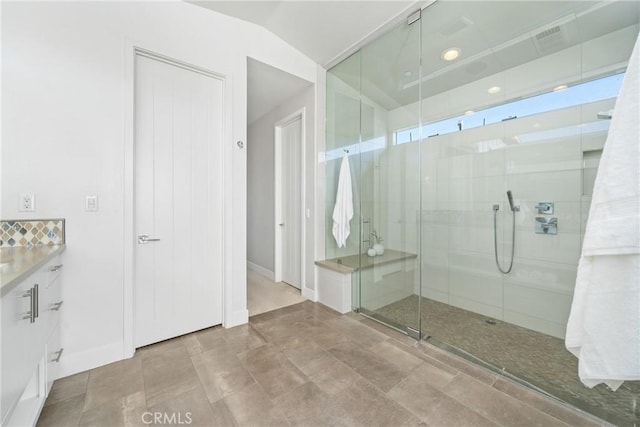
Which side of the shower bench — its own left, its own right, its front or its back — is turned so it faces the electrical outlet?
right

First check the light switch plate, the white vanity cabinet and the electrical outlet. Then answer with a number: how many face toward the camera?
2

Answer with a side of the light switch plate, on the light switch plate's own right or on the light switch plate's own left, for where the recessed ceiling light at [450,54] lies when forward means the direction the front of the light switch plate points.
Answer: on the light switch plate's own left

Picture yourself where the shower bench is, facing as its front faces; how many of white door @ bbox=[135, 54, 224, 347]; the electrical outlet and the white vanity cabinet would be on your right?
3

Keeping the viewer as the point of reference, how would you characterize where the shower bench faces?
facing the viewer and to the right of the viewer

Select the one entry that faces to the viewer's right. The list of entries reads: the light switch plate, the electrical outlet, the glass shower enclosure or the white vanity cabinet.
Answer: the white vanity cabinet

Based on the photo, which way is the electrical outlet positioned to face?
toward the camera

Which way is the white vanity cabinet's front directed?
to the viewer's right

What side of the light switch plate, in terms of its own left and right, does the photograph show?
front

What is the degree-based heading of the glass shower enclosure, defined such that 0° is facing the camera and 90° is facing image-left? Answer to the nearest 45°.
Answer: approximately 45°

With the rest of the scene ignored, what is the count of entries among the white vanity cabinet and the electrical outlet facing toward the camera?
1

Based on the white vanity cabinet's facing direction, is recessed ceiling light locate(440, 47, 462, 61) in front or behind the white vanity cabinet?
in front
